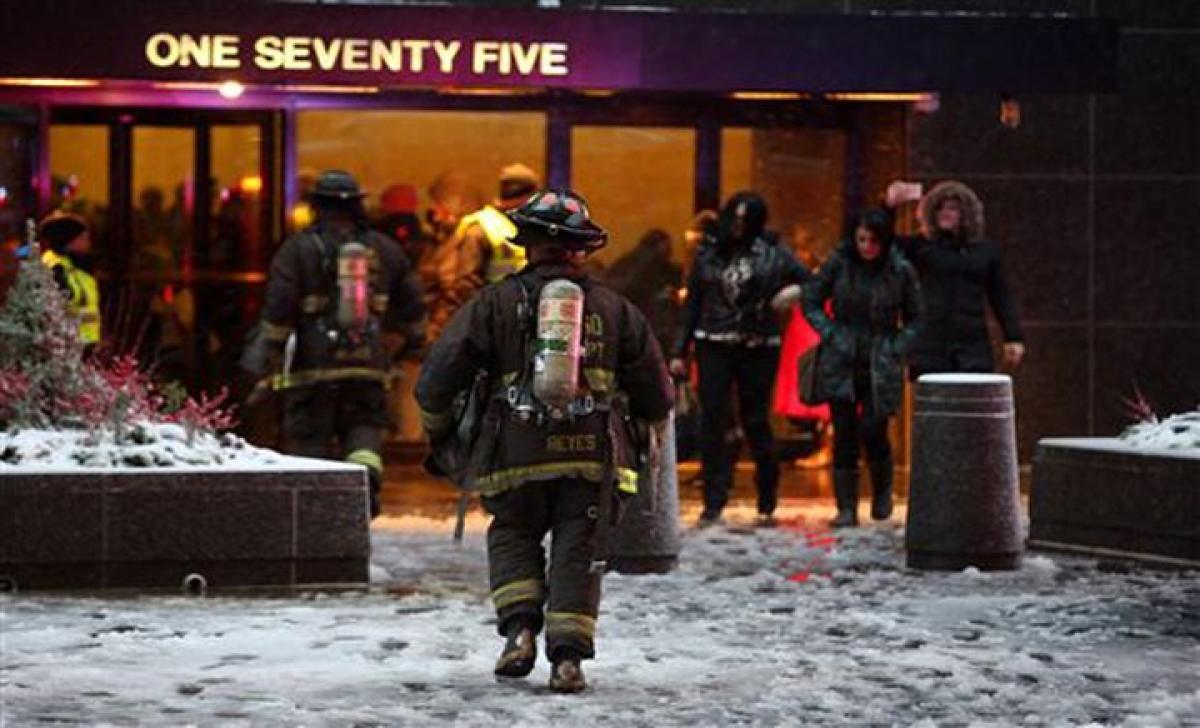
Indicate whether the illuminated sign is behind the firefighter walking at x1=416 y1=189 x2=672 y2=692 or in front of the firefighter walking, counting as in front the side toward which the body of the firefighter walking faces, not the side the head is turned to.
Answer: in front

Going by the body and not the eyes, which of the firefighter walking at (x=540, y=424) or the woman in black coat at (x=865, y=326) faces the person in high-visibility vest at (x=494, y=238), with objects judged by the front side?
the firefighter walking

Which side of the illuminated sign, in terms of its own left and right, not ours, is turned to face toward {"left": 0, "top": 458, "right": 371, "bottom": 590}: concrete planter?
front

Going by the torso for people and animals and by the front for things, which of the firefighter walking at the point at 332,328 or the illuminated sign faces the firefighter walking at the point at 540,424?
the illuminated sign

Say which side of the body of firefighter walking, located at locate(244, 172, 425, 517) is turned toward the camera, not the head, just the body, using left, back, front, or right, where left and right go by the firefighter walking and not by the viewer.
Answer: back

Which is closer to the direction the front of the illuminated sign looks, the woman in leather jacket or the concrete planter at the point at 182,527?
the concrete planter

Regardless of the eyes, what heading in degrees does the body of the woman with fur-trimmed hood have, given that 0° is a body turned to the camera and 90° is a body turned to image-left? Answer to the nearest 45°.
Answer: approximately 0°

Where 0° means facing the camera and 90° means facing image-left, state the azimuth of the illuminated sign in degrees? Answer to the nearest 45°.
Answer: approximately 0°

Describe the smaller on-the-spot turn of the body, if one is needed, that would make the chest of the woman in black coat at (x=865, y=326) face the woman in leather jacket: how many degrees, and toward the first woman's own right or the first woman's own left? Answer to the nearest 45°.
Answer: approximately 90° to the first woman's own right

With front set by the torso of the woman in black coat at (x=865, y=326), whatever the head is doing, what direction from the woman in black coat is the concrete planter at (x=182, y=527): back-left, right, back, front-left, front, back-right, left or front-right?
front-right

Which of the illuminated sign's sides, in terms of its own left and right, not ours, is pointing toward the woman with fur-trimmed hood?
left

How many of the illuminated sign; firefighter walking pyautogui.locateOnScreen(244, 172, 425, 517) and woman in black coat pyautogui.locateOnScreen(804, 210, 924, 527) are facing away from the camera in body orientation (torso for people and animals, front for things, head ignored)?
1

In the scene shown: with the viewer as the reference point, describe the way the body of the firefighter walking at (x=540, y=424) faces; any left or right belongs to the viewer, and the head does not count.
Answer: facing away from the viewer

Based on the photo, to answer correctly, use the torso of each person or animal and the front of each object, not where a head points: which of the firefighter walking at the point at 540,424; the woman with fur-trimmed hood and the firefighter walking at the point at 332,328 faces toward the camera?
the woman with fur-trimmed hood
